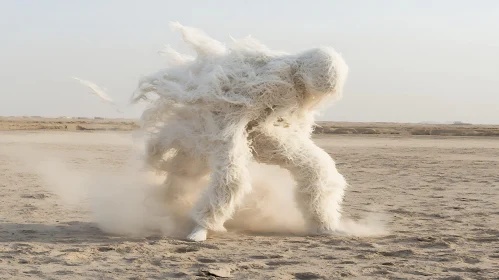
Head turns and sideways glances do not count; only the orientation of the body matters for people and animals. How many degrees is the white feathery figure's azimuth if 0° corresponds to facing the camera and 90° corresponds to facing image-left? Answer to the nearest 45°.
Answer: approximately 270°
